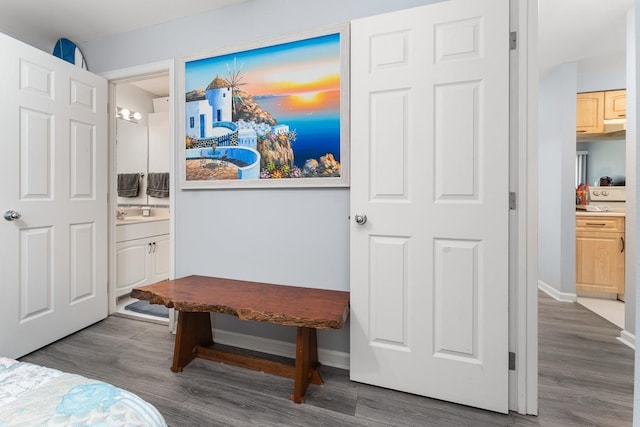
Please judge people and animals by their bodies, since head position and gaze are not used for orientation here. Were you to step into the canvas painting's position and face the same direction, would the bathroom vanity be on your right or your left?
on your right

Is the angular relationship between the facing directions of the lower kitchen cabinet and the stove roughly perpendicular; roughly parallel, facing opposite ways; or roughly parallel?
roughly parallel

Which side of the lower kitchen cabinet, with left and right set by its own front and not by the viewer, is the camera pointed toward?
front

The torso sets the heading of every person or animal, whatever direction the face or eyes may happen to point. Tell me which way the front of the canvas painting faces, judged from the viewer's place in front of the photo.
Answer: facing the viewer and to the left of the viewer

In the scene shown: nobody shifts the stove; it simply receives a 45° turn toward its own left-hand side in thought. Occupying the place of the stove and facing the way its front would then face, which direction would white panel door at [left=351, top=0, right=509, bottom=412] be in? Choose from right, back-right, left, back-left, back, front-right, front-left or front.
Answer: front-right

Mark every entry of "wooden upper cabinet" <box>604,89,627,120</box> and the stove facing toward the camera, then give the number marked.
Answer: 2

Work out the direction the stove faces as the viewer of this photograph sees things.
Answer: facing the viewer

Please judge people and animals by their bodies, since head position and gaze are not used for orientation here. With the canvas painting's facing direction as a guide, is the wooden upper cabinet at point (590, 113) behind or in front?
behind

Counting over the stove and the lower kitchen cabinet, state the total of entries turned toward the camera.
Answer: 2

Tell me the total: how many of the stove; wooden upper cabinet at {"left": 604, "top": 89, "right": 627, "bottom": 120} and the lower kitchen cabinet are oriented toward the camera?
3

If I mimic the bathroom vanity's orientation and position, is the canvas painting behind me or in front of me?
in front

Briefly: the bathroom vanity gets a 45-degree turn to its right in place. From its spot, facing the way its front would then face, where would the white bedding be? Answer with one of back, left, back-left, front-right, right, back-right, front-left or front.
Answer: front

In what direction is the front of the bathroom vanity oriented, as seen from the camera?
facing the viewer and to the right of the viewer
